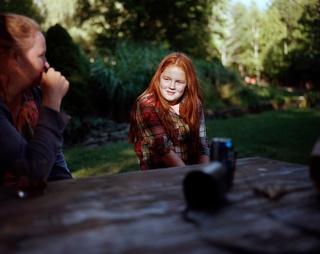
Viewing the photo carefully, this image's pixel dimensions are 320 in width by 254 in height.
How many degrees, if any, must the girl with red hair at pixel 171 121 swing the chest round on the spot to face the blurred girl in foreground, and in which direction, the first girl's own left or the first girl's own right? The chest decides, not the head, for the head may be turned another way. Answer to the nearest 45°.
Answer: approximately 90° to the first girl's own right

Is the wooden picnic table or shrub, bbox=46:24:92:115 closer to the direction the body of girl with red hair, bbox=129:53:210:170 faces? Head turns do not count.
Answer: the wooden picnic table

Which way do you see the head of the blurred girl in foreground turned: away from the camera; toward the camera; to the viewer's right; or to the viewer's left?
to the viewer's right

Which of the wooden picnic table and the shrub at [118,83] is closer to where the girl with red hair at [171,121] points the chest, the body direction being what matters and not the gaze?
the wooden picnic table

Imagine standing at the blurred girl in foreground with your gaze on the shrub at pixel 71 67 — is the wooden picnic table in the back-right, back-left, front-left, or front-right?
back-right

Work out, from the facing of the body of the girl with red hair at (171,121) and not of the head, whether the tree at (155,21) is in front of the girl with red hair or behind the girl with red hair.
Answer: behind

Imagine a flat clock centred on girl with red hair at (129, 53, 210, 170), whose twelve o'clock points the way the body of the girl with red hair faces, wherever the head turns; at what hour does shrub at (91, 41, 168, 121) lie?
The shrub is roughly at 7 o'clock from the girl with red hair.

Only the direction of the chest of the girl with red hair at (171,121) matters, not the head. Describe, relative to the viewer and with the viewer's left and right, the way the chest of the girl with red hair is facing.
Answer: facing the viewer and to the right of the viewer
